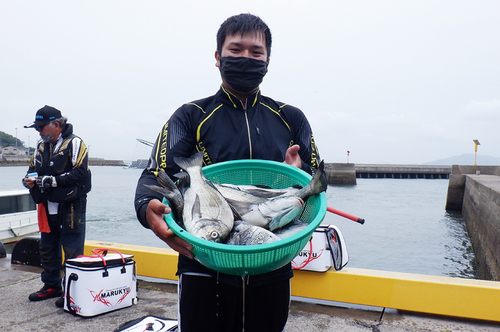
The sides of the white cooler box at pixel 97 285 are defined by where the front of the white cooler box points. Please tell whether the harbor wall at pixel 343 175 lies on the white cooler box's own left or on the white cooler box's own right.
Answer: on the white cooler box's own left

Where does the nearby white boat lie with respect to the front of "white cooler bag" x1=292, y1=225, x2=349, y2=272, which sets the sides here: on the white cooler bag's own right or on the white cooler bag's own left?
on the white cooler bag's own right

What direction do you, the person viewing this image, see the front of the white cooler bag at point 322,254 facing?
facing the viewer

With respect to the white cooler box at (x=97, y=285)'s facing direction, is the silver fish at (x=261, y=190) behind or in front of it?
in front

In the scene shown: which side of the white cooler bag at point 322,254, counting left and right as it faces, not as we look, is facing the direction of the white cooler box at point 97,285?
right

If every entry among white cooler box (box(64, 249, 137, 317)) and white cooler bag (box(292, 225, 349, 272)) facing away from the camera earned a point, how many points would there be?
0

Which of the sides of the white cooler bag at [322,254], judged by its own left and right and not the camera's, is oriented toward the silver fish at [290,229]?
front

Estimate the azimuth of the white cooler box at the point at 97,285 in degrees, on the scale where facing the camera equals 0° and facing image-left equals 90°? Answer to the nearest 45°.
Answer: approximately 315°

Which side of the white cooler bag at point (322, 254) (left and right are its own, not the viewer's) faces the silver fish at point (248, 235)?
front

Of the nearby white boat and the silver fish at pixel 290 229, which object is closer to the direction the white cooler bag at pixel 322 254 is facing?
the silver fish
